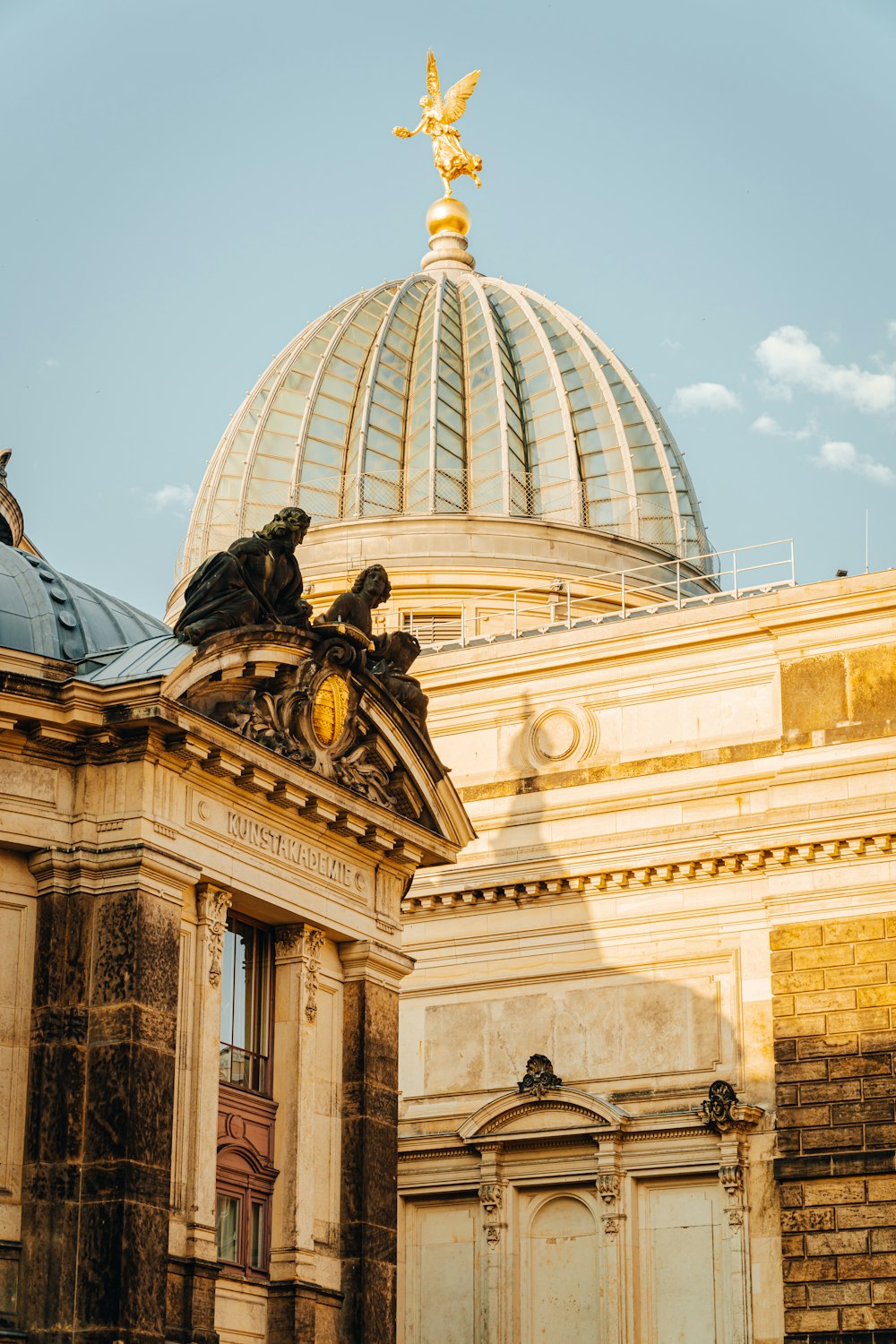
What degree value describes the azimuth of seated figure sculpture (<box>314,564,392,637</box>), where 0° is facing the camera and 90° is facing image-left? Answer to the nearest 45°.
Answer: approximately 315°

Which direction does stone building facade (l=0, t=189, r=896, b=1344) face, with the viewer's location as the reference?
facing the viewer and to the right of the viewer

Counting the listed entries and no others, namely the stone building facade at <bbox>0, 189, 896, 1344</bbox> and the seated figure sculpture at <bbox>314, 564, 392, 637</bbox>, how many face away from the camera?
0
